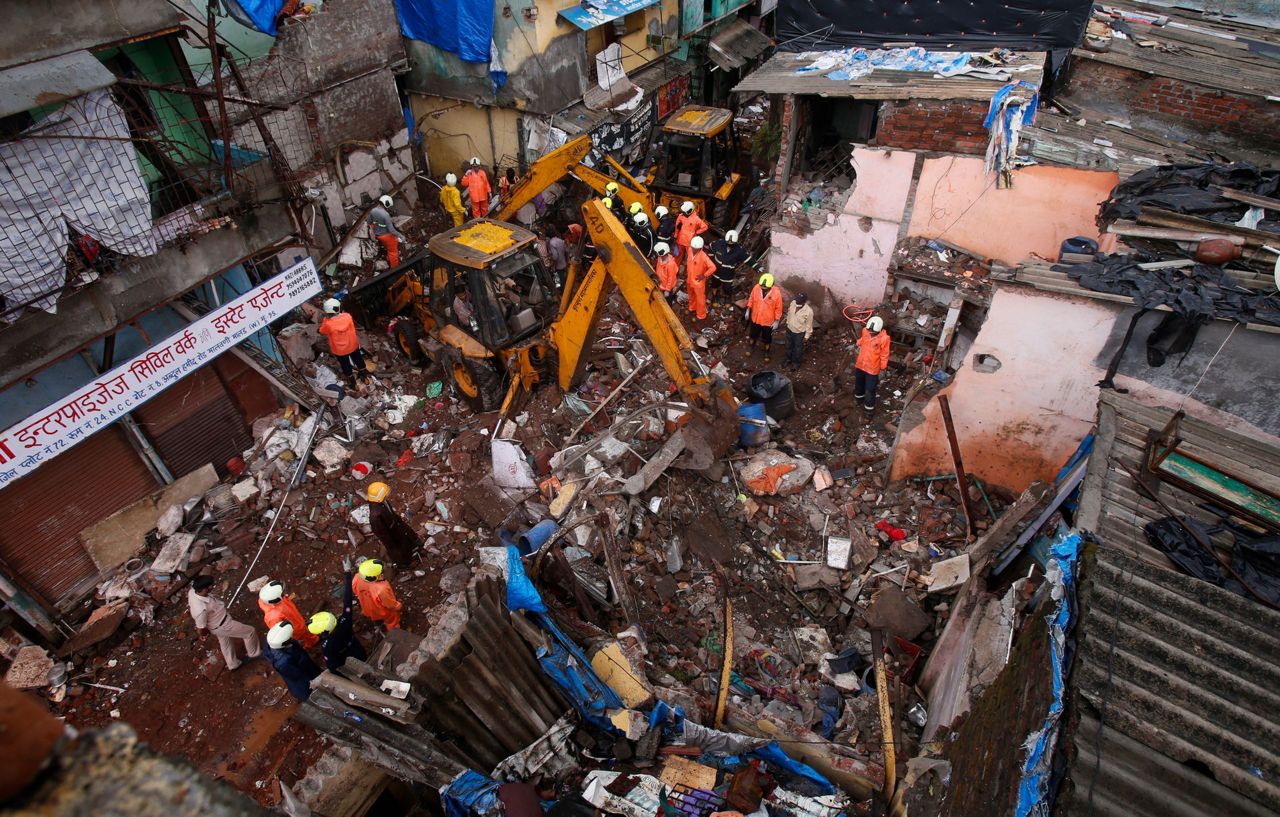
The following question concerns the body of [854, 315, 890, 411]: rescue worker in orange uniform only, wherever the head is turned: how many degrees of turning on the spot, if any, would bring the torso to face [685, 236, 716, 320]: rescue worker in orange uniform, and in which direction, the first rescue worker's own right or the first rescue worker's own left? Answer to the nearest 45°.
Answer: approximately 90° to the first rescue worker's own right

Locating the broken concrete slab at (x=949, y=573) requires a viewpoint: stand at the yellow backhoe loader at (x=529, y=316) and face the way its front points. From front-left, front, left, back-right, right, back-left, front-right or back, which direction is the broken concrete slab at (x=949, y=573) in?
back

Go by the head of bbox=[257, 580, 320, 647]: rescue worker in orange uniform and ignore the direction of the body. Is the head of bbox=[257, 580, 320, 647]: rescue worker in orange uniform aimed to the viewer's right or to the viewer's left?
to the viewer's left

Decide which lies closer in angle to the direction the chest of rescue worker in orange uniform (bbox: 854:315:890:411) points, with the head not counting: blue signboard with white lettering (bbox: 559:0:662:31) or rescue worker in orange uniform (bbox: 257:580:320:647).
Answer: the rescue worker in orange uniform

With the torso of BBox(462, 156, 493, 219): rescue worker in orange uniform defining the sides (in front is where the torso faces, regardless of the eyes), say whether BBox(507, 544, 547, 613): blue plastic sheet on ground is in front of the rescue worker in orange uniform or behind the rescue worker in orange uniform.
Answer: in front

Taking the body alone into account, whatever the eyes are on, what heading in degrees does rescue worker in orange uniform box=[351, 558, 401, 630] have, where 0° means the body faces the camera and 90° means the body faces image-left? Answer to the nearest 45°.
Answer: approximately 225°

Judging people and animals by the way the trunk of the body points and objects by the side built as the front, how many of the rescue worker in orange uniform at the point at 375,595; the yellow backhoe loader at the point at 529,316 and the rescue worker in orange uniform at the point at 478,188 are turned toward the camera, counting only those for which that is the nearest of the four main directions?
1

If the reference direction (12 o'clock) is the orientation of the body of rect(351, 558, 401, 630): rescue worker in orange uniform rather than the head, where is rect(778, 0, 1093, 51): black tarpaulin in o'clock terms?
The black tarpaulin is roughly at 1 o'clock from the rescue worker in orange uniform.

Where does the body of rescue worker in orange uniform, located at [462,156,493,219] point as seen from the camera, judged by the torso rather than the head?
toward the camera

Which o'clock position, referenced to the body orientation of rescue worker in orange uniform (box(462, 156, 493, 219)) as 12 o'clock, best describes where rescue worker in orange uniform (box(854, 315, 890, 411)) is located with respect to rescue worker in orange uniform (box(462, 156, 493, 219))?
rescue worker in orange uniform (box(854, 315, 890, 411)) is roughly at 11 o'clock from rescue worker in orange uniform (box(462, 156, 493, 219)).

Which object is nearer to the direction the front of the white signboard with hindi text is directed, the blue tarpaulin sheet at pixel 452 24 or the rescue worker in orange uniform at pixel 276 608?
the rescue worker in orange uniform

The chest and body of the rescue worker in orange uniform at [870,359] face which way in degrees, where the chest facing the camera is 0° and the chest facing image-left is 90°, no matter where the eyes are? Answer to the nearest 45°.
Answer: approximately 45°

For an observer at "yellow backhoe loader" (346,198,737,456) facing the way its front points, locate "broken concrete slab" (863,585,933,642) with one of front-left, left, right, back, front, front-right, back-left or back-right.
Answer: back

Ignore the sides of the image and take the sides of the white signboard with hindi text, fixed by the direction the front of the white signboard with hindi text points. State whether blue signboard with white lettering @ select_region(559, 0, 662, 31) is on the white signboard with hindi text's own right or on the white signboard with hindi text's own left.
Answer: on the white signboard with hindi text's own left

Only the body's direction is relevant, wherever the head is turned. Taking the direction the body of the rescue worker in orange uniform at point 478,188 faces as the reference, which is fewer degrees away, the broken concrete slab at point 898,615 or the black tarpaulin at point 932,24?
the broken concrete slab

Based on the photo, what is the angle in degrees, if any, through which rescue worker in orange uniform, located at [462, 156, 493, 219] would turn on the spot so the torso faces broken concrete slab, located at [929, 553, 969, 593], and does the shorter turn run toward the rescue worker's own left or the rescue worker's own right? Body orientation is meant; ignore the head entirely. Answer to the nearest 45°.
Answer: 0° — they already face it

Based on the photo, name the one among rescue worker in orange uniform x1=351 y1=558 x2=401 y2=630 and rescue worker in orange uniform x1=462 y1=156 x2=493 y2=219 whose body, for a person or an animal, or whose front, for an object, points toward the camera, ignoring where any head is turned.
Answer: rescue worker in orange uniform x1=462 y1=156 x2=493 y2=219

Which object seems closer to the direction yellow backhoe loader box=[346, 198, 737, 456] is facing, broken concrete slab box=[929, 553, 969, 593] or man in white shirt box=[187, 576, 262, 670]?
the man in white shirt

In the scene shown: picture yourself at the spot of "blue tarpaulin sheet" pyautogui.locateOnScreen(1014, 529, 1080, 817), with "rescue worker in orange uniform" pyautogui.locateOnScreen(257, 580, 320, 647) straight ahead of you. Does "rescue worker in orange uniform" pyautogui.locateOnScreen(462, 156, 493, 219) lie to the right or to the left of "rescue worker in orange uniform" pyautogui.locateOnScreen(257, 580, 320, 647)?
right
